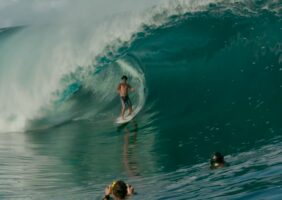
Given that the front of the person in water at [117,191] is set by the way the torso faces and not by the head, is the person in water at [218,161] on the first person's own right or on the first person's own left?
on the first person's own right

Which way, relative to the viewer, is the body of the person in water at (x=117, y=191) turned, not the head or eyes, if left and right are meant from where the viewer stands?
facing away from the viewer

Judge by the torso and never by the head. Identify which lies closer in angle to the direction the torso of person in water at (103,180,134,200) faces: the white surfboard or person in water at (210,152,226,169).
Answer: the white surfboard

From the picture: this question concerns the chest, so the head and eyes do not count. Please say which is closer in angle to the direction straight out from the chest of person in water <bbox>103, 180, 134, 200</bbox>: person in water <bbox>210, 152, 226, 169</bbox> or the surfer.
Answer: the surfer

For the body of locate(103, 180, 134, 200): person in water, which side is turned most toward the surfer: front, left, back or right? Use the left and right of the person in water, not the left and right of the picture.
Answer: front

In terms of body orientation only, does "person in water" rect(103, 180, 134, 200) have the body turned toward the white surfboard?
yes
